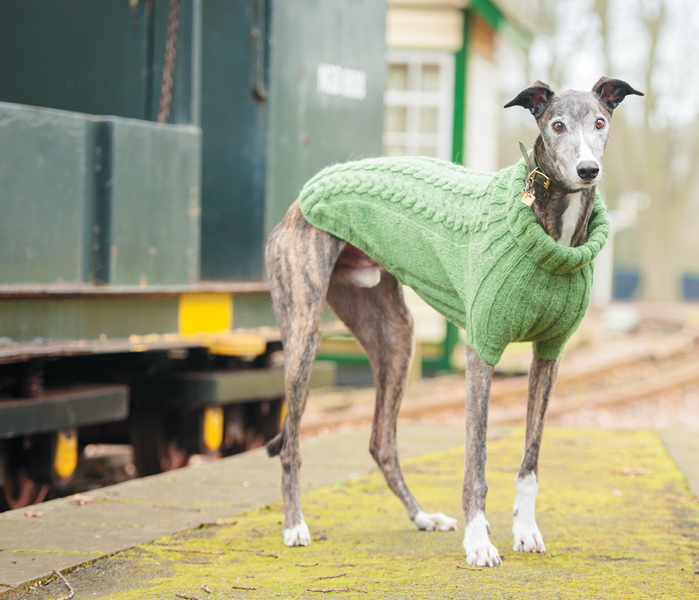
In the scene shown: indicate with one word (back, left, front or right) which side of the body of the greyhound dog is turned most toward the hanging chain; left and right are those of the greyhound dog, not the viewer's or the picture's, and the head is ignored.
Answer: back

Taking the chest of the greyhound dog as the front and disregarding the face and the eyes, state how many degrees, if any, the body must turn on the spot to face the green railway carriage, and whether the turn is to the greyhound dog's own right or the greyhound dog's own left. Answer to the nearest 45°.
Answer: approximately 180°

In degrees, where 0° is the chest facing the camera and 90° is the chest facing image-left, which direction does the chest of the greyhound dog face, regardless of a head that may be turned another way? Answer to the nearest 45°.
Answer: approximately 315°
